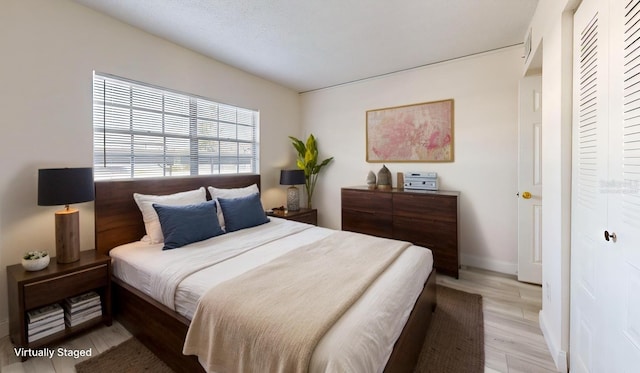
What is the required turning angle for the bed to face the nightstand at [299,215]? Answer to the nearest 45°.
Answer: approximately 90° to its left

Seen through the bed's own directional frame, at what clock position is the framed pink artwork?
The framed pink artwork is roughly at 10 o'clock from the bed.

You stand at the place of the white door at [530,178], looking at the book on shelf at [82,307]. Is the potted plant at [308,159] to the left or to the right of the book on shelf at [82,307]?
right

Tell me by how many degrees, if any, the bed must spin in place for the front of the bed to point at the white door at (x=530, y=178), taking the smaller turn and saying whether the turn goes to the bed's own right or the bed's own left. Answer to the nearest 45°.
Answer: approximately 45° to the bed's own left

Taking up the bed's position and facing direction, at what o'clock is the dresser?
The dresser is roughly at 10 o'clock from the bed.

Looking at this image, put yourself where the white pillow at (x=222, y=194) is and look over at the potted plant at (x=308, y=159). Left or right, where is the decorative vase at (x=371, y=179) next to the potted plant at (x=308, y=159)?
right

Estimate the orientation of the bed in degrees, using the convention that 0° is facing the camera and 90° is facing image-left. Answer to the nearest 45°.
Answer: approximately 315°

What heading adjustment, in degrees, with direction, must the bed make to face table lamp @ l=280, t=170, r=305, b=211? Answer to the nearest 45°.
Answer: approximately 90° to its left

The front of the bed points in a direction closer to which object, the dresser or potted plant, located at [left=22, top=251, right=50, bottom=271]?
the dresser
